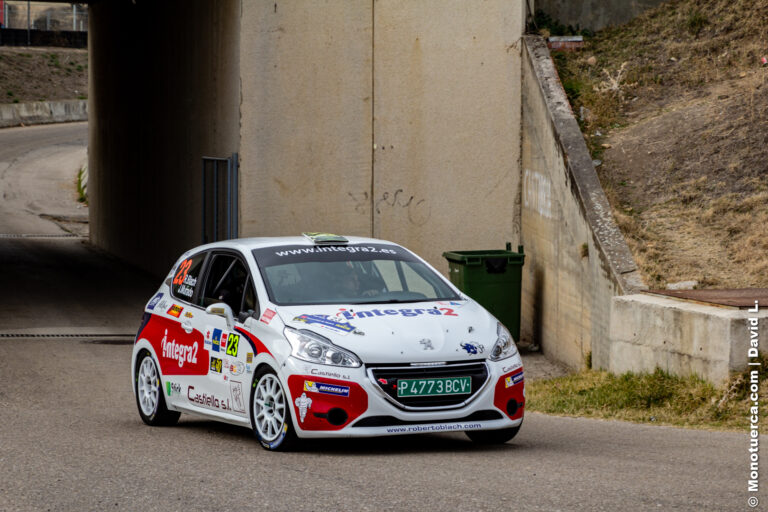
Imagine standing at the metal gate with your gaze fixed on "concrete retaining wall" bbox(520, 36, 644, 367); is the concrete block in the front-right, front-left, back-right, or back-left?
front-right

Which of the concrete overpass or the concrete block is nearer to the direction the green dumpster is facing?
the concrete block

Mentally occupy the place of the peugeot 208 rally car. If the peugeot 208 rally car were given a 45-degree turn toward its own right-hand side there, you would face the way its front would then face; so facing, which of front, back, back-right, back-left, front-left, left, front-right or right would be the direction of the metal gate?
back

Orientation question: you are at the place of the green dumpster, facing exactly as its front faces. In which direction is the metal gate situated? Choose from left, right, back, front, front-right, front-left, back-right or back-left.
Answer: back-right

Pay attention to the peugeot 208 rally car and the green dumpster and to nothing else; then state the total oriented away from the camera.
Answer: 0

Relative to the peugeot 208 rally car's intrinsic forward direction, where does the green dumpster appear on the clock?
The green dumpster is roughly at 8 o'clock from the peugeot 208 rally car.

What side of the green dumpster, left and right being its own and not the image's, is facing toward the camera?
front

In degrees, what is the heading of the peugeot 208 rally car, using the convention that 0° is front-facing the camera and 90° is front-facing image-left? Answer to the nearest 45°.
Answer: approximately 315°

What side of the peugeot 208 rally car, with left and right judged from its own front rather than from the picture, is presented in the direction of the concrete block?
left

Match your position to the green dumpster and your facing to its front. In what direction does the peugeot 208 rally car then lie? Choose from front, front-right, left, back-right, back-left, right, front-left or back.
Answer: front
